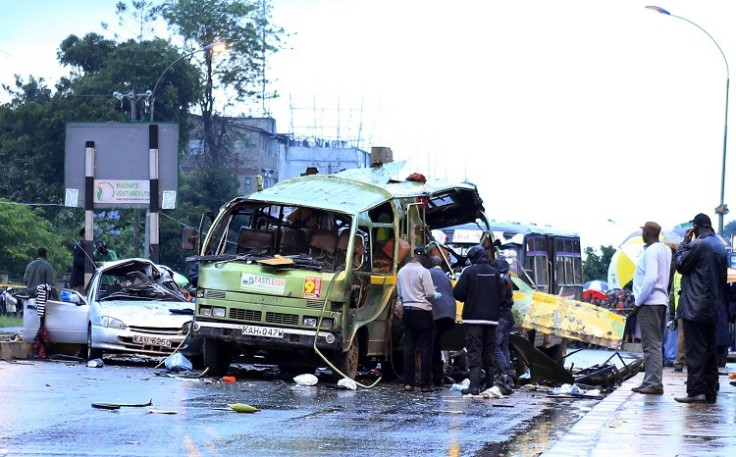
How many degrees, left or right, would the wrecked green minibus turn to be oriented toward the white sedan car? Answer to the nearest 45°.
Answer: approximately 90° to its right

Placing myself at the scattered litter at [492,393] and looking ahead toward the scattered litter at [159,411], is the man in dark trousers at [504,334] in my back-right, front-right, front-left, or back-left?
back-right

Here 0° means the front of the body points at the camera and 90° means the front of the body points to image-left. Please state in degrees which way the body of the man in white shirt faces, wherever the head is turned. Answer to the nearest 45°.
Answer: approximately 90°

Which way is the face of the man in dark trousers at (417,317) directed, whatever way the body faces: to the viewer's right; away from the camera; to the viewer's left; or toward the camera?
away from the camera

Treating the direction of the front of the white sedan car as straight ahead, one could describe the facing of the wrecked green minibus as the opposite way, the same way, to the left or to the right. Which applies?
to the right

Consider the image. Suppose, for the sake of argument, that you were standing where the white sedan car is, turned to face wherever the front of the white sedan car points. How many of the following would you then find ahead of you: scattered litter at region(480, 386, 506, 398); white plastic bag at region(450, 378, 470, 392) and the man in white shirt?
3

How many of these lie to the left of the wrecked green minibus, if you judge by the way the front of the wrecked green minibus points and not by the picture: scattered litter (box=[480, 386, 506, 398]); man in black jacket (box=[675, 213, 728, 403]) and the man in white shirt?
3

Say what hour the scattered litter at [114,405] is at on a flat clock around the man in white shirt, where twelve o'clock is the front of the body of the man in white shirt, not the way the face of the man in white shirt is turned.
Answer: The scattered litter is roughly at 11 o'clock from the man in white shirt.

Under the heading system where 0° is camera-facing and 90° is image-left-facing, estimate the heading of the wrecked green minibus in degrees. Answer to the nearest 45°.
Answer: approximately 45°

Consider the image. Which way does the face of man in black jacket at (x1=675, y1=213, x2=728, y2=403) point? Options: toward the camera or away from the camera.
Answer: away from the camera

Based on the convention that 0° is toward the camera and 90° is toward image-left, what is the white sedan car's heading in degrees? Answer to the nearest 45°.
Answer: approximately 315°

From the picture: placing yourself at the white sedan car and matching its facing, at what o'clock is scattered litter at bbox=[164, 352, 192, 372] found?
The scattered litter is roughly at 1 o'clock from the white sedan car.

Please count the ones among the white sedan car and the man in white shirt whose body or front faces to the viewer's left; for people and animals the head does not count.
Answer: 1
